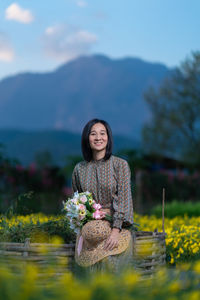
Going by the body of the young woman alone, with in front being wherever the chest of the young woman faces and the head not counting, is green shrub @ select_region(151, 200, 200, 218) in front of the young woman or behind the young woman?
behind

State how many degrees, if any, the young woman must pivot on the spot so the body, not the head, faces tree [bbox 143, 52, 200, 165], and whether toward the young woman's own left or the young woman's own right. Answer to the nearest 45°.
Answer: approximately 180°

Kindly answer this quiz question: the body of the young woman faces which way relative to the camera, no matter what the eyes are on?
toward the camera
